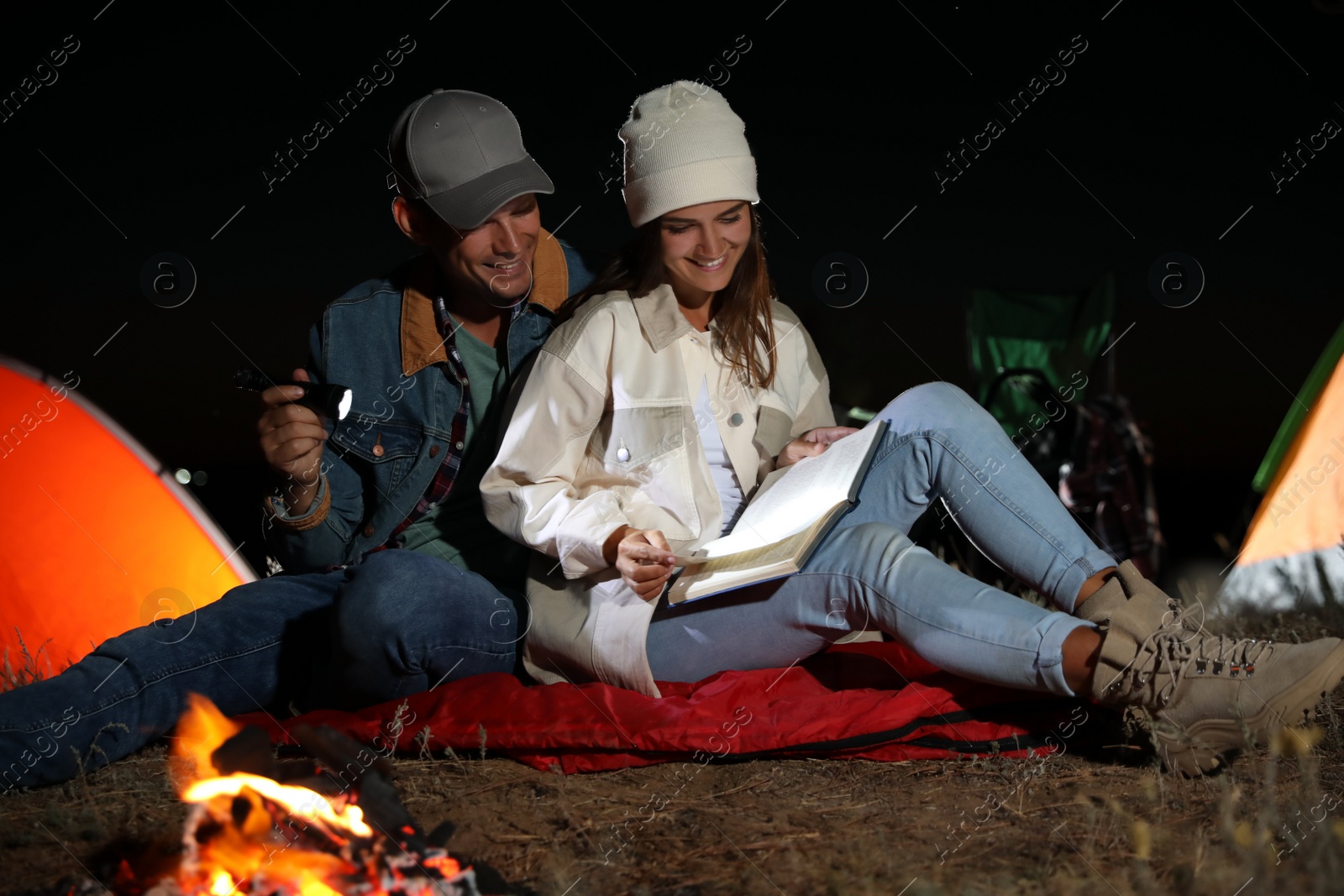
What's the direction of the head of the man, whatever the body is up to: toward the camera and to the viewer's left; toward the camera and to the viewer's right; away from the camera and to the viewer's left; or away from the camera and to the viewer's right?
toward the camera and to the viewer's right

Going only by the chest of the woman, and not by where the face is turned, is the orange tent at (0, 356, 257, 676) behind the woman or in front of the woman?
behind

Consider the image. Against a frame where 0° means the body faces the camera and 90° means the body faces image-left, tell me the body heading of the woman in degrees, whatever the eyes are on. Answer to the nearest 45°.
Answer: approximately 315°

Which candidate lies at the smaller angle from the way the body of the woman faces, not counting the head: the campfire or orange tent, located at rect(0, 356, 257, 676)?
the campfire

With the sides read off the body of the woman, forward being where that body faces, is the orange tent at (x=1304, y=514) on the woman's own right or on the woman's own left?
on the woman's own left
